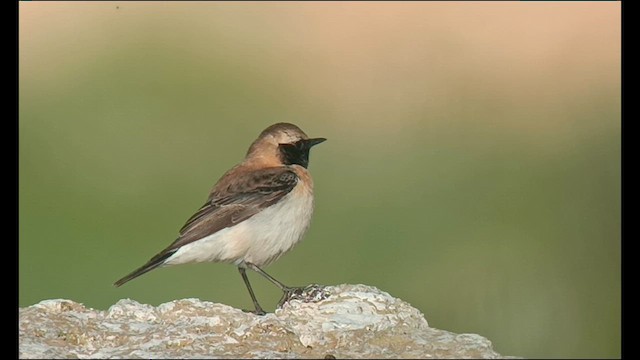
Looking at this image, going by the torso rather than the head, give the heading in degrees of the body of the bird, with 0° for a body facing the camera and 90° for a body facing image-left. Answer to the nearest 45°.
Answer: approximately 270°
